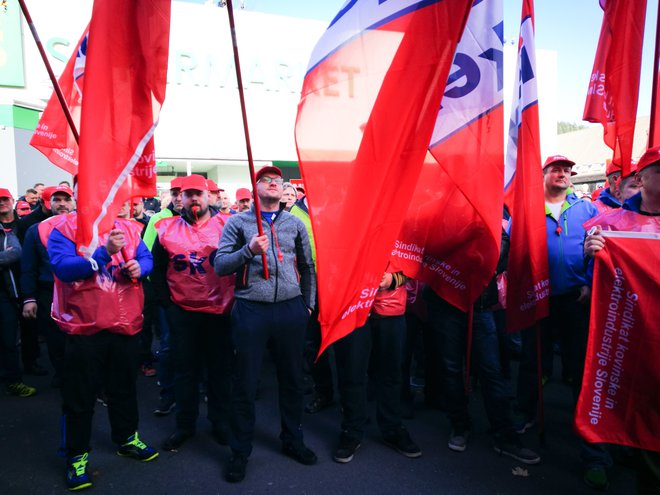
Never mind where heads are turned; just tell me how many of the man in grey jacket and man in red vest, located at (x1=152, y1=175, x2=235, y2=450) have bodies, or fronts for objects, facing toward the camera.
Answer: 2

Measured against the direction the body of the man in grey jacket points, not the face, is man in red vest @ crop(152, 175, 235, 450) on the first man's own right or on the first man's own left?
on the first man's own right

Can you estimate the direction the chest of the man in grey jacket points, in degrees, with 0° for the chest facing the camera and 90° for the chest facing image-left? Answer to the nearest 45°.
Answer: approximately 0°

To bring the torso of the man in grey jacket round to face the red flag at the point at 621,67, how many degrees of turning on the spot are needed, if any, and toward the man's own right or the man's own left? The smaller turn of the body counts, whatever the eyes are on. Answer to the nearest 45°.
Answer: approximately 90° to the man's own left

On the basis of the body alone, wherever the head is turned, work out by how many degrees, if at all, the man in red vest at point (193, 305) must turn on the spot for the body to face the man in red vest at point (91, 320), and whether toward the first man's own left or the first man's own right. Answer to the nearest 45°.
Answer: approximately 45° to the first man's own right

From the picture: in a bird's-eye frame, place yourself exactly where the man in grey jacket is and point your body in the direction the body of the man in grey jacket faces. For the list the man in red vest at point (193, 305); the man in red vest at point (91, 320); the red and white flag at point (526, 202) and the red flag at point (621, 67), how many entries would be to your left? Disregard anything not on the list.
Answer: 2

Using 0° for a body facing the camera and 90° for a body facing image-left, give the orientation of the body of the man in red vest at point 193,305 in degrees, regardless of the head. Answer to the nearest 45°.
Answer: approximately 0°

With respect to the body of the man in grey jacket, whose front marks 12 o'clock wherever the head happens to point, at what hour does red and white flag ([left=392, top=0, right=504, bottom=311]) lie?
The red and white flag is roughly at 10 o'clock from the man in grey jacket.

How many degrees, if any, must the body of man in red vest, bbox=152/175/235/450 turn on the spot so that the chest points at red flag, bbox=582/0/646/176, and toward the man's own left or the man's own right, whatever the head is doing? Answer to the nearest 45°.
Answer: approximately 90° to the man's own left

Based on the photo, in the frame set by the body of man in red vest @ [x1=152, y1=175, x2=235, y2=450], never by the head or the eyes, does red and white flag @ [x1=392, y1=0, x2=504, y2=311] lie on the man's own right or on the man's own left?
on the man's own left
